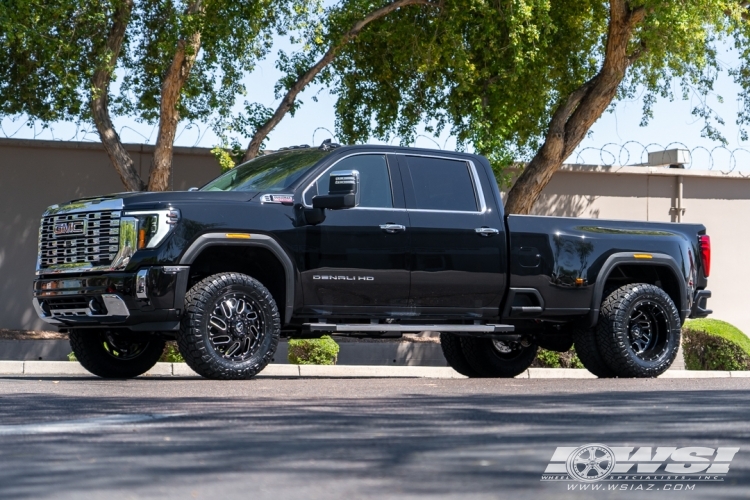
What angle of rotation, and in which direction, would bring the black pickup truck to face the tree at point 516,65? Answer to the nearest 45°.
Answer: approximately 135° to its right

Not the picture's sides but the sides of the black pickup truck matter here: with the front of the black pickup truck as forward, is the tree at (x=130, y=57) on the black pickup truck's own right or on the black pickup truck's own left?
on the black pickup truck's own right

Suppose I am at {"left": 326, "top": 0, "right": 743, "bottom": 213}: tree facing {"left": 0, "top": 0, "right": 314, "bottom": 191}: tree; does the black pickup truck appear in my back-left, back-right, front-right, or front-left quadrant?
front-left

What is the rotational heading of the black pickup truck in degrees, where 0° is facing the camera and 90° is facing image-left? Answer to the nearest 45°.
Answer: approximately 45°
